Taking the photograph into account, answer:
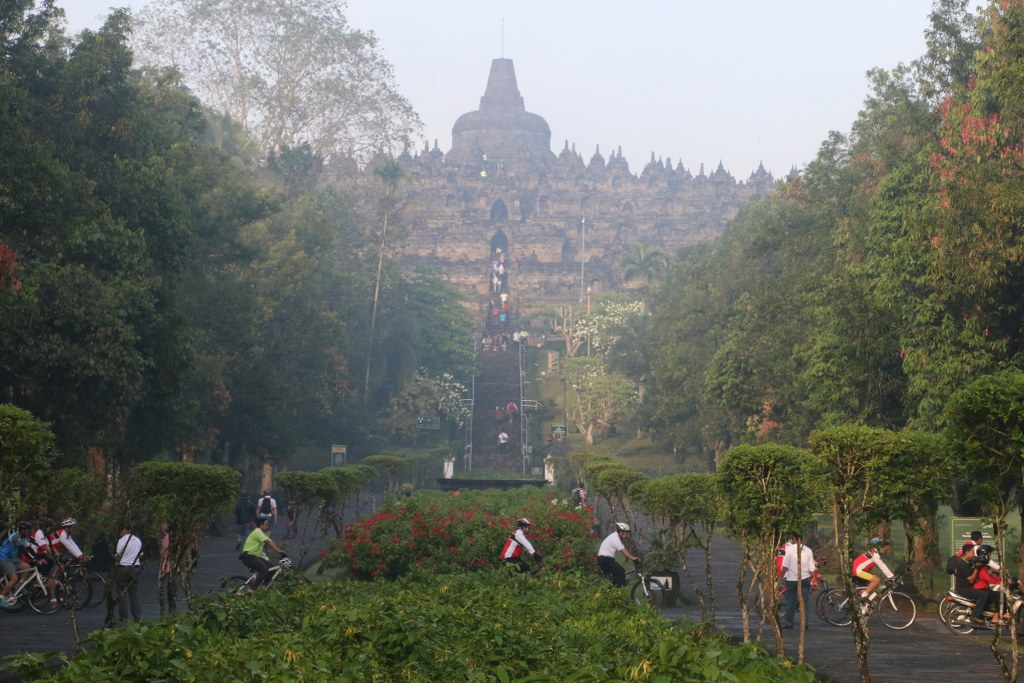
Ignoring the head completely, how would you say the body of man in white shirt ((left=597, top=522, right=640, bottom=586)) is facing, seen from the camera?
to the viewer's right

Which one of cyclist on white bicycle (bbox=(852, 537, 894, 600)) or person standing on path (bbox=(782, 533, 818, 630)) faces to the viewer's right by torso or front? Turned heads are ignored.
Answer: the cyclist on white bicycle

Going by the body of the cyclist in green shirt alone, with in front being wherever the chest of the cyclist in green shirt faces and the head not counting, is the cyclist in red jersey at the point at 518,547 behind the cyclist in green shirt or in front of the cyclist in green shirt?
in front

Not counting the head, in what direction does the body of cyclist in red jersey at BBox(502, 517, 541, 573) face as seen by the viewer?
to the viewer's right

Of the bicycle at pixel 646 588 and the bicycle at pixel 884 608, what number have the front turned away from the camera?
0

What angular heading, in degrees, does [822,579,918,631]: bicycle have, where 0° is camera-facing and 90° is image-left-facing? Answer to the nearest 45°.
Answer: approximately 270°

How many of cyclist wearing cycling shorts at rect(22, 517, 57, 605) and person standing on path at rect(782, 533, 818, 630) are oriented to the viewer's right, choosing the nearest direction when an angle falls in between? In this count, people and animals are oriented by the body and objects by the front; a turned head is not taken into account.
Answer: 1

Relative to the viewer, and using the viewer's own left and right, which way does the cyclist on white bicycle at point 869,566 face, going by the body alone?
facing to the right of the viewer

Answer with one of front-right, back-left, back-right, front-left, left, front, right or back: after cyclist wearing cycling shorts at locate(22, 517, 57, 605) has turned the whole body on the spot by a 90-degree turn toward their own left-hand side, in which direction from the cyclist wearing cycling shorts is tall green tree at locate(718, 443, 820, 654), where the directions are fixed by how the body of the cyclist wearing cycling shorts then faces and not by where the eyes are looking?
back-right

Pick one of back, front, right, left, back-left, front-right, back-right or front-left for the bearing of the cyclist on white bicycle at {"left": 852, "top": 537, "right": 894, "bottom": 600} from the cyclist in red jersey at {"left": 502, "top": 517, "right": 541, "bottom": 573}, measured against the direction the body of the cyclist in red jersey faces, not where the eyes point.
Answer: front

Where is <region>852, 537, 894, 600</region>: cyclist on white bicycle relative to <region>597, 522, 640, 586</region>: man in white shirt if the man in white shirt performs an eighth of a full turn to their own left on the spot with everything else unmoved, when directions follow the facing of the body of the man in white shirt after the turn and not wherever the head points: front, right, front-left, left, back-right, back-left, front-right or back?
front-right

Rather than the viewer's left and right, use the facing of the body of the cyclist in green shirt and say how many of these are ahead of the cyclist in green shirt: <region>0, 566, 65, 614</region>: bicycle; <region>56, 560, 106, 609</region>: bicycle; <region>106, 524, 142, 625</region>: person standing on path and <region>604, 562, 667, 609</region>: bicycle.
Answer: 1
